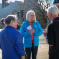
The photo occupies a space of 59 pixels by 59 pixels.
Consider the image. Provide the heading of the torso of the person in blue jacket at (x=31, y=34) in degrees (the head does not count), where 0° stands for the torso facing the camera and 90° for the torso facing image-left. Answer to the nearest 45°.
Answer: approximately 0°

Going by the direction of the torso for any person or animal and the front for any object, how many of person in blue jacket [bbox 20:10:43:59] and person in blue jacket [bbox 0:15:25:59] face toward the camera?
1

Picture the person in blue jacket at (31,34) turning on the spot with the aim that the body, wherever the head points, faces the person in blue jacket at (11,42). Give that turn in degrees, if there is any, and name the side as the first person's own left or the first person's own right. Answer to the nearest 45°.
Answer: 0° — they already face them

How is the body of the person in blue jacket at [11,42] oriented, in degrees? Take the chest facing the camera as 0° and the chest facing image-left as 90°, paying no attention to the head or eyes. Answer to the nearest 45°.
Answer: approximately 225°

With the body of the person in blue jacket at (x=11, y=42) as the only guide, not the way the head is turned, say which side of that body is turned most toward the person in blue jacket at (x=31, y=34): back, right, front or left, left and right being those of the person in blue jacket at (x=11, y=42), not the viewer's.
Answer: front

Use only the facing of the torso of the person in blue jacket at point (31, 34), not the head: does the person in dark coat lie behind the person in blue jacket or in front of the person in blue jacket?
in front

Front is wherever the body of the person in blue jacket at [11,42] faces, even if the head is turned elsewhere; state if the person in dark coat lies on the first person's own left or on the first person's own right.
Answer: on the first person's own right
